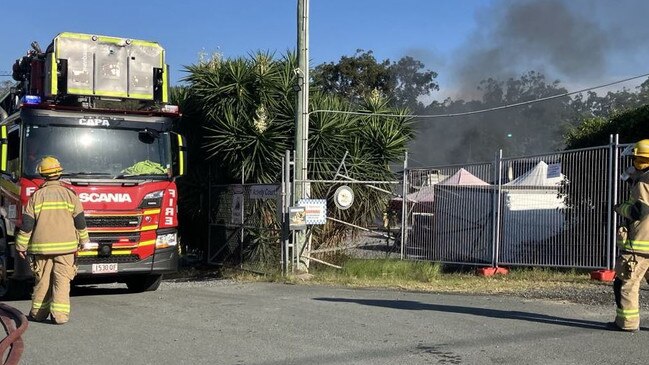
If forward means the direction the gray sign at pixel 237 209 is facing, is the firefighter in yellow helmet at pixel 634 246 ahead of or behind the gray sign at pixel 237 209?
ahead

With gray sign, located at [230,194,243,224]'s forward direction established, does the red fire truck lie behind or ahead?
ahead

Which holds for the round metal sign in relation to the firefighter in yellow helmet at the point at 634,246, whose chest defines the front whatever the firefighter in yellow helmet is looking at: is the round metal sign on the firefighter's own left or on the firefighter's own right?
on the firefighter's own right

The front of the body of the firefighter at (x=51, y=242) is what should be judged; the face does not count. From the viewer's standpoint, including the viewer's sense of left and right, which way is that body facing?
facing away from the viewer

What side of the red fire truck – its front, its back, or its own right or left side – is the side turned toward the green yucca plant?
left

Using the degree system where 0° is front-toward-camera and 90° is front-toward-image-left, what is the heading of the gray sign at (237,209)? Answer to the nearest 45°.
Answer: approximately 0°

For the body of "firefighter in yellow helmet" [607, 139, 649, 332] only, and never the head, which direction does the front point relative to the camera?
to the viewer's left

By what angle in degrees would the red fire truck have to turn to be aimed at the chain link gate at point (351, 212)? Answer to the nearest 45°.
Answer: approximately 90° to its left

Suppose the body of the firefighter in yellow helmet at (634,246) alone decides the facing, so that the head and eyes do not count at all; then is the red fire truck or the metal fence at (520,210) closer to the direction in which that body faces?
the red fire truck

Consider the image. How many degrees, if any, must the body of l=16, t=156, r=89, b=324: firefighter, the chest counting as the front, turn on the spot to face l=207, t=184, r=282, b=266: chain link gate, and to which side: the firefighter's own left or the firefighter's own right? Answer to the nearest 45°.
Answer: approximately 45° to the firefighter's own right
